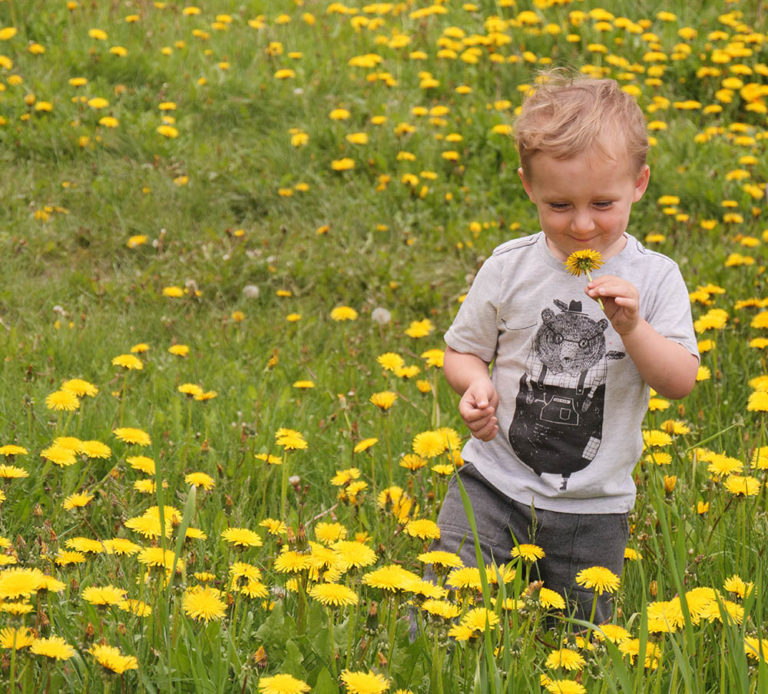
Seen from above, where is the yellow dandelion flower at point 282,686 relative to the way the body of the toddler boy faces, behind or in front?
in front

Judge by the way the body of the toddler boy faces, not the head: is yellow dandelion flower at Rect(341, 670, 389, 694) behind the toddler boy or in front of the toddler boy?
in front

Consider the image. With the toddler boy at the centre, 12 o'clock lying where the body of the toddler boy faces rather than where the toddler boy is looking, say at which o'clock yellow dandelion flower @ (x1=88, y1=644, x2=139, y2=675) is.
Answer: The yellow dandelion flower is roughly at 1 o'clock from the toddler boy.

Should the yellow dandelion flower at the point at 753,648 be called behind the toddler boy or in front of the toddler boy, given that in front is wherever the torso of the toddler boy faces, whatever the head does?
in front

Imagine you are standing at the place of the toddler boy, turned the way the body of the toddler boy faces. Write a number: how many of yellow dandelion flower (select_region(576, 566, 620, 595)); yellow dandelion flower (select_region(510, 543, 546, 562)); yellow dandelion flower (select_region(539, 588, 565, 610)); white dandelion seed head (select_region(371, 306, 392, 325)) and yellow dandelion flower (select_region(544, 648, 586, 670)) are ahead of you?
4

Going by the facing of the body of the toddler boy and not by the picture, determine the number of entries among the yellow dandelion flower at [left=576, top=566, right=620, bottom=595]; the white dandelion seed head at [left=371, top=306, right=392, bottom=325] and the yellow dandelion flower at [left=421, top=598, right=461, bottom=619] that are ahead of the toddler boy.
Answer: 2

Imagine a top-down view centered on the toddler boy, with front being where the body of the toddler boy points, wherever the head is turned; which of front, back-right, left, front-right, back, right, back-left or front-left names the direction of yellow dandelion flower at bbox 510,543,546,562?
front

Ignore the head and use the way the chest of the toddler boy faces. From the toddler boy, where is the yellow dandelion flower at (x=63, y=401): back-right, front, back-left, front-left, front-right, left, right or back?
right

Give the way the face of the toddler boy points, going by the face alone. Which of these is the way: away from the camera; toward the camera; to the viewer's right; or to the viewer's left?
toward the camera

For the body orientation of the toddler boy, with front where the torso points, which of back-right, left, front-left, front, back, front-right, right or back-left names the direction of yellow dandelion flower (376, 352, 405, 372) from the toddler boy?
back-right

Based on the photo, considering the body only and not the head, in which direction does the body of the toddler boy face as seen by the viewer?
toward the camera

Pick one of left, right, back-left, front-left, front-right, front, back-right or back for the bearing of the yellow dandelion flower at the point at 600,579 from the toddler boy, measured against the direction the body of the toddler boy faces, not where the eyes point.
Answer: front

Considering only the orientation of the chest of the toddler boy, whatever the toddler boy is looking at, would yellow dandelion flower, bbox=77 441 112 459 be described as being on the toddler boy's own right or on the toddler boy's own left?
on the toddler boy's own right
